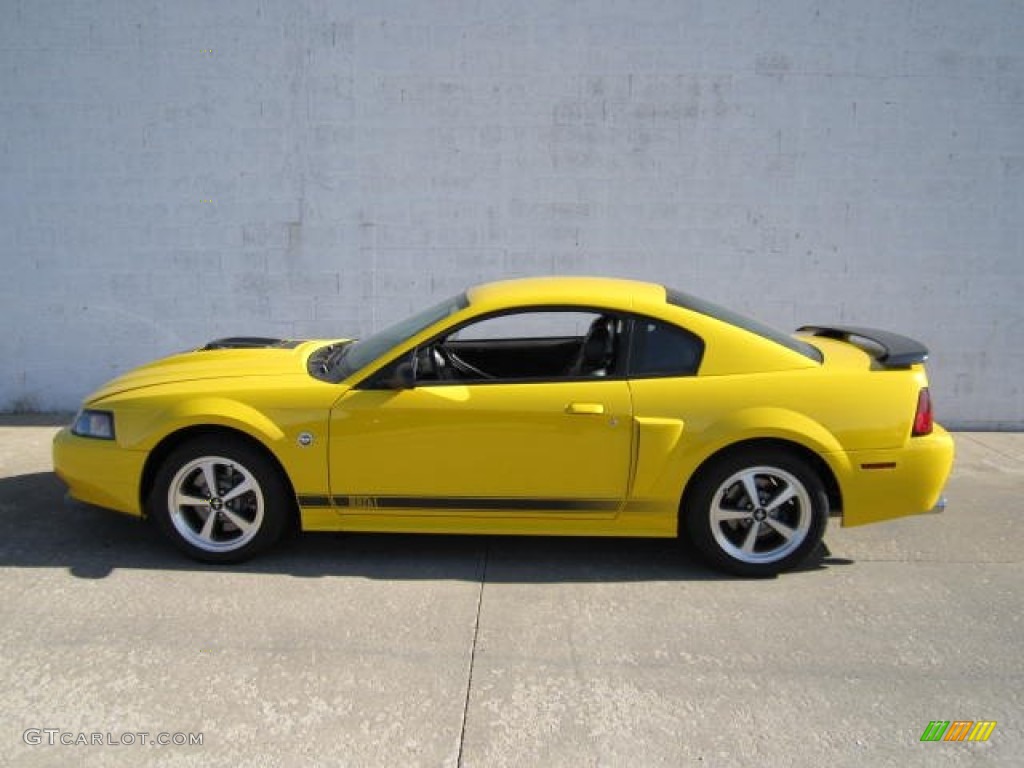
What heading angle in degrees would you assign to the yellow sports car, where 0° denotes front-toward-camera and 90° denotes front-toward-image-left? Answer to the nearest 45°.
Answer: approximately 90°
